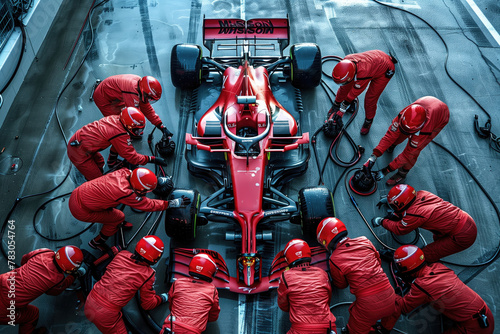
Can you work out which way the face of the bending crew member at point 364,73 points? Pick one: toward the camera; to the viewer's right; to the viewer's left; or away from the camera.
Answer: to the viewer's left

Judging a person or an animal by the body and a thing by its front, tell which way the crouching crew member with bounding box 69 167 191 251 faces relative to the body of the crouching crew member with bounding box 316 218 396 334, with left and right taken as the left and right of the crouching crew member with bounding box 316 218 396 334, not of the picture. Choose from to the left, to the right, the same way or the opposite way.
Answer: to the right

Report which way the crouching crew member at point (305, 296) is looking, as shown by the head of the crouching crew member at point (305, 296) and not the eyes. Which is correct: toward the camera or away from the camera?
away from the camera

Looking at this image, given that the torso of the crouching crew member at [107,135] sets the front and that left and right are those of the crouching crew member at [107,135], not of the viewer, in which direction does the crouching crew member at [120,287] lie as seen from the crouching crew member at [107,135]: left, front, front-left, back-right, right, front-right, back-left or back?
right

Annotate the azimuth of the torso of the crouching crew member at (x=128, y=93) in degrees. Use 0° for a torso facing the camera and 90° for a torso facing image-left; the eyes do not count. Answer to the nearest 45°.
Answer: approximately 270°

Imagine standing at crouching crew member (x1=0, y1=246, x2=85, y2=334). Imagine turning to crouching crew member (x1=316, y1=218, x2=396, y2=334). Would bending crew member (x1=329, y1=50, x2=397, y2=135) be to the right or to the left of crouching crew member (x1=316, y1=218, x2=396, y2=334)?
left

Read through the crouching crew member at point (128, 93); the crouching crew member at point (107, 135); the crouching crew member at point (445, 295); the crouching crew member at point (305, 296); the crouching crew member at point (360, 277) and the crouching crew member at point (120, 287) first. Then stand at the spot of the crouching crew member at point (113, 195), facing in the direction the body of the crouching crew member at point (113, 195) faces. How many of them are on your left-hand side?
2

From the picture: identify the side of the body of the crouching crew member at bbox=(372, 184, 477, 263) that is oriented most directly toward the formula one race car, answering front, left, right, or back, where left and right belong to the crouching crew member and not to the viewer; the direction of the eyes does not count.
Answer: front

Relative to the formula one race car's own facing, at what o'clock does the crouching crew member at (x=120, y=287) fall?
The crouching crew member is roughly at 1 o'clock from the formula one race car.

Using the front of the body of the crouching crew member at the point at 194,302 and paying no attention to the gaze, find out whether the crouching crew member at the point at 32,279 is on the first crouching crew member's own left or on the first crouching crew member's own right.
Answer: on the first crouching crew member's own left

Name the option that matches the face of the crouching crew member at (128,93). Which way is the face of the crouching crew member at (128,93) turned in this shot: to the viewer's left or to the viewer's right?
to the viewer's right

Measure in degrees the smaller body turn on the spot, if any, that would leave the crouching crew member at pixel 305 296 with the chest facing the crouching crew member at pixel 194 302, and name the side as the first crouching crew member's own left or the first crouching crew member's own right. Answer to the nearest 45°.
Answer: approximately 90° to the first crouching crew member's own left

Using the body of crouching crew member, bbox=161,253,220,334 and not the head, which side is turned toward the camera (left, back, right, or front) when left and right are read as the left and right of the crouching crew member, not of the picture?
back
